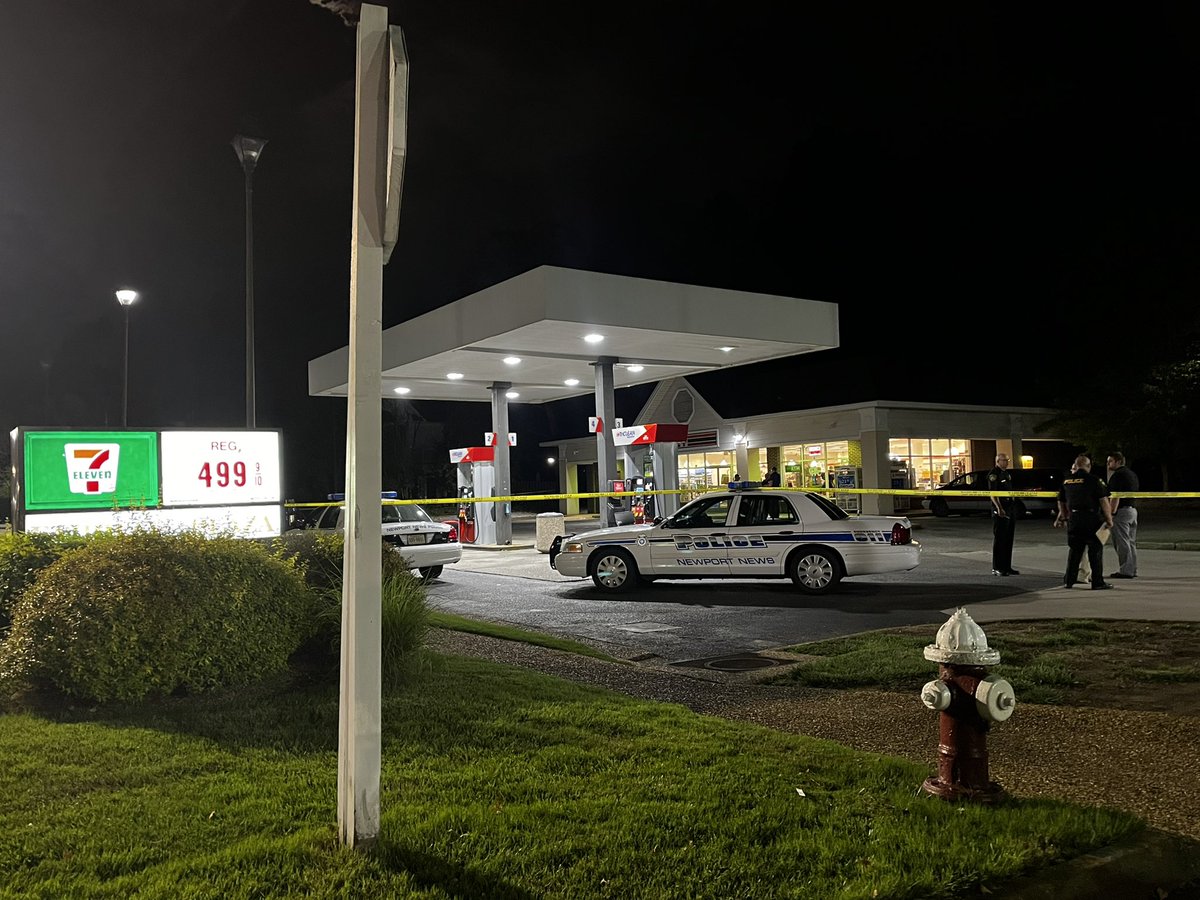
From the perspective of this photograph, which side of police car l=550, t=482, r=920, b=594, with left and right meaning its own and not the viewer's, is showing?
left

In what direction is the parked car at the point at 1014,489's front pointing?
to the viewer's left

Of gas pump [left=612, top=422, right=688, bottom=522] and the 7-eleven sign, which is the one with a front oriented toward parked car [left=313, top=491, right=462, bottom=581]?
the gas pump

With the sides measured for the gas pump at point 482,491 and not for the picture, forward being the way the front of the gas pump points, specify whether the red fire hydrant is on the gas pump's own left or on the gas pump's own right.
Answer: on the gas pump's own left

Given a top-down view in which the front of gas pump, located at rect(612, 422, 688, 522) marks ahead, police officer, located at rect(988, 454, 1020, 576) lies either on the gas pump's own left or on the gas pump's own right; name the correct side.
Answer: on the gas pump's own left

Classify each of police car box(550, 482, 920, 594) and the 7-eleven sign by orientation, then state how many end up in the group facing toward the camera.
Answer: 1

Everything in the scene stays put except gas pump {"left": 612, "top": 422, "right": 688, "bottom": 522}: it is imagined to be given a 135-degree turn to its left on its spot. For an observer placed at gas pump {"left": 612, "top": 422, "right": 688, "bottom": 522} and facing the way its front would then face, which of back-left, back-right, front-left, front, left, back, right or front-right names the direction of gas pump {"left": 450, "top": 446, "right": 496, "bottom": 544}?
back-left

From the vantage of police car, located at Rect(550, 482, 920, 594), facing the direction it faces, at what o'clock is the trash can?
The trash can is roughly at 2 o'clock from the police car.

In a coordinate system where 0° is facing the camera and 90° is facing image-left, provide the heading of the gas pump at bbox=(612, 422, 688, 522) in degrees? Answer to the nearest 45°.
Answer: approximately 45°

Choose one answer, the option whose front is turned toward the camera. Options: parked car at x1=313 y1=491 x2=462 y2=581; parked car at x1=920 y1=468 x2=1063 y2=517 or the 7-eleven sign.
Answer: the 7-eleven sign
